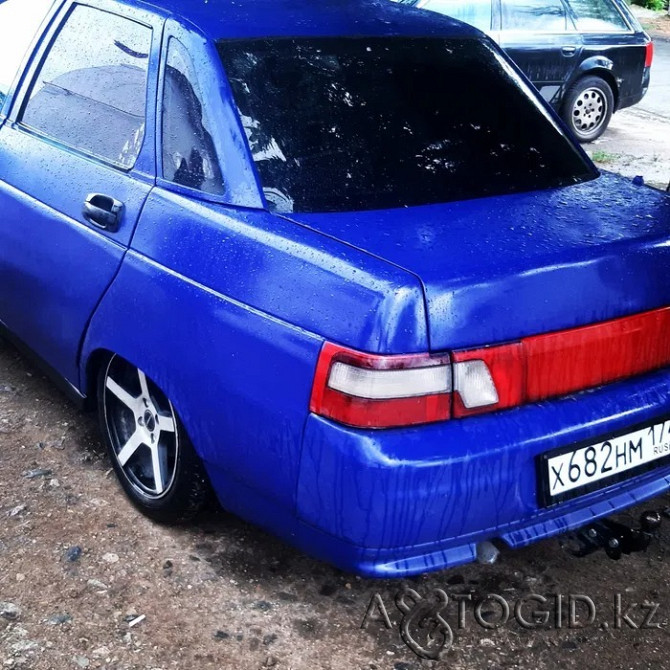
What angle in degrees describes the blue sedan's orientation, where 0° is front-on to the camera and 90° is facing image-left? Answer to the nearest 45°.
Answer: approximately 135°

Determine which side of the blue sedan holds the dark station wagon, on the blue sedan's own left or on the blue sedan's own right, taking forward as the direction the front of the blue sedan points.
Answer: on the blue sedan's own right
